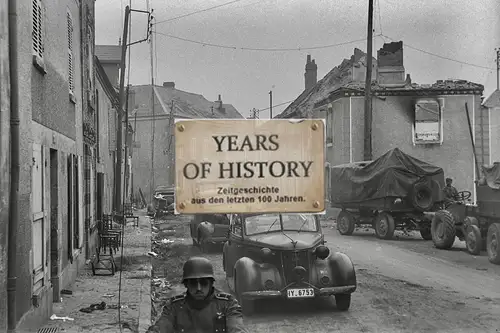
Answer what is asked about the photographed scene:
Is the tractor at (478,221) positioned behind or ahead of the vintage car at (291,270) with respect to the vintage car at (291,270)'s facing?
behind

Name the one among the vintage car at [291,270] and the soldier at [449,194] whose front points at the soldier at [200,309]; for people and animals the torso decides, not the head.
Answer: the vintage car

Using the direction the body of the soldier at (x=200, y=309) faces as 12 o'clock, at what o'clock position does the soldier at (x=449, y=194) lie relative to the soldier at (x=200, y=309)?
the soldier at (x=449, y=194) is roughly at 7 o'clock from the soldier at (x=200, y=309).
